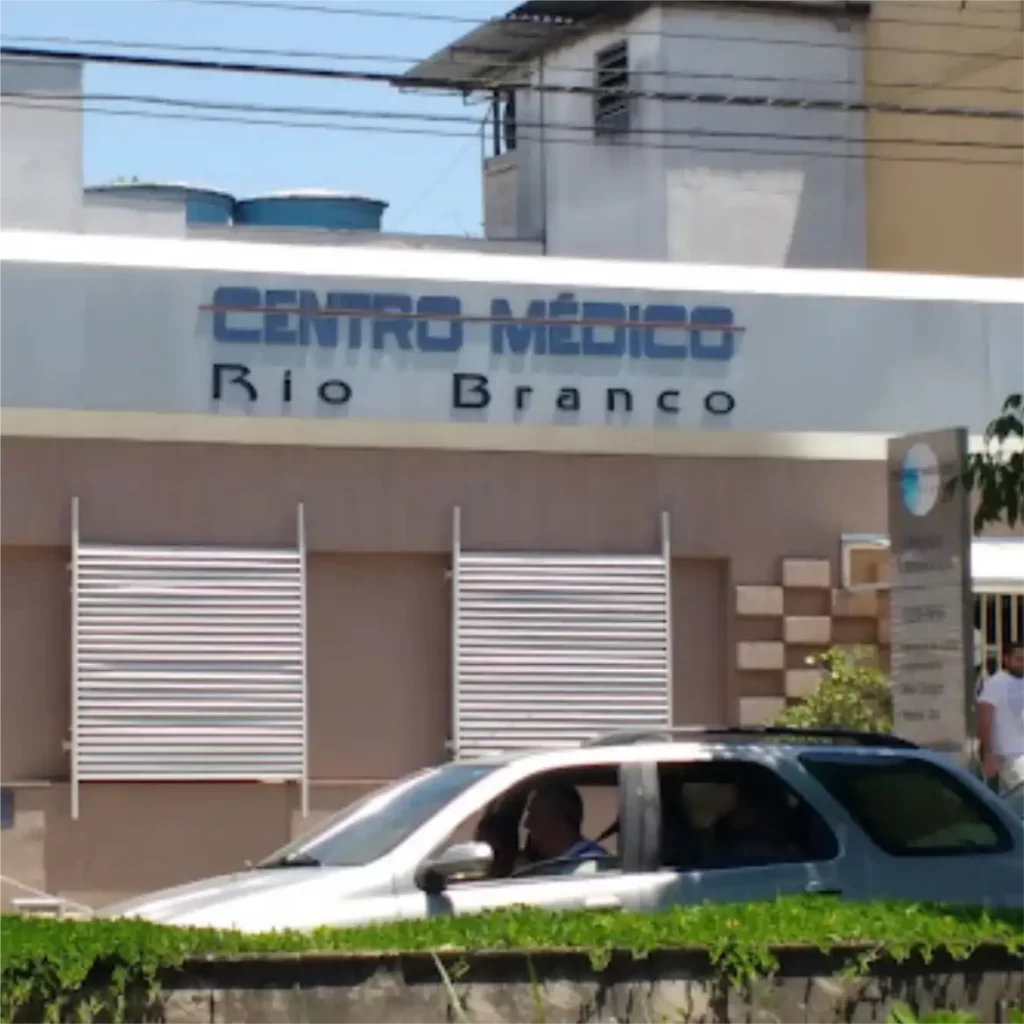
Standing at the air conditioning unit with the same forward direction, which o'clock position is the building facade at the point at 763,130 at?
The building facade is roughly at 6 o'clock from the air conditioning unit.

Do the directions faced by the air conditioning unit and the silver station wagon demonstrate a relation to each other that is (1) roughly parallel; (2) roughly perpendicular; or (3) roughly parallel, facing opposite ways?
roughly perpendicular

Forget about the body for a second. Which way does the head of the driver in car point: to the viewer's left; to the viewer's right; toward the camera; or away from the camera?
to the viewer's left

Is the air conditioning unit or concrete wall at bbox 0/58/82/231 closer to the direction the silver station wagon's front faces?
the concrete wall

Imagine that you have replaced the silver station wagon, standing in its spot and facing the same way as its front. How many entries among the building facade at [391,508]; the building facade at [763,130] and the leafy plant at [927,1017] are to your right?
2

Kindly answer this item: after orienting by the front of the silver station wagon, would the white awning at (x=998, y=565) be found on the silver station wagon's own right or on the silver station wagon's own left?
on the silver station wagon's own right

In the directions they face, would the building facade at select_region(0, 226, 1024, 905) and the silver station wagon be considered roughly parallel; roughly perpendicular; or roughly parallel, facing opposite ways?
roughly perpendicular

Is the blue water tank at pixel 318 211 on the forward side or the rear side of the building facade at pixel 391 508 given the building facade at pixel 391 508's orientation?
on the rear side

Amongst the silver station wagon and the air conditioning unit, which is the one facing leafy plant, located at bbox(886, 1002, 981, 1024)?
the air conditioning unit

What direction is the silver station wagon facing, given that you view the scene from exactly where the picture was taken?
facing to the left of the viewer

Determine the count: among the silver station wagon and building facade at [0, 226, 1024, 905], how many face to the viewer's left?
1

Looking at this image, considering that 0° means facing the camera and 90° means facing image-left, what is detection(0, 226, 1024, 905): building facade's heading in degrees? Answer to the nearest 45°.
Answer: approximately 0°

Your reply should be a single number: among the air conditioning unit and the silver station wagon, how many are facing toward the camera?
1

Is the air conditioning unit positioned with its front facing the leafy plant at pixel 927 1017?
yes

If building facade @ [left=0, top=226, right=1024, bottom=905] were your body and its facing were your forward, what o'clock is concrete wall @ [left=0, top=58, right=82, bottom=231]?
The concrete wall is roughly at 5 o'clock from the building facade.
